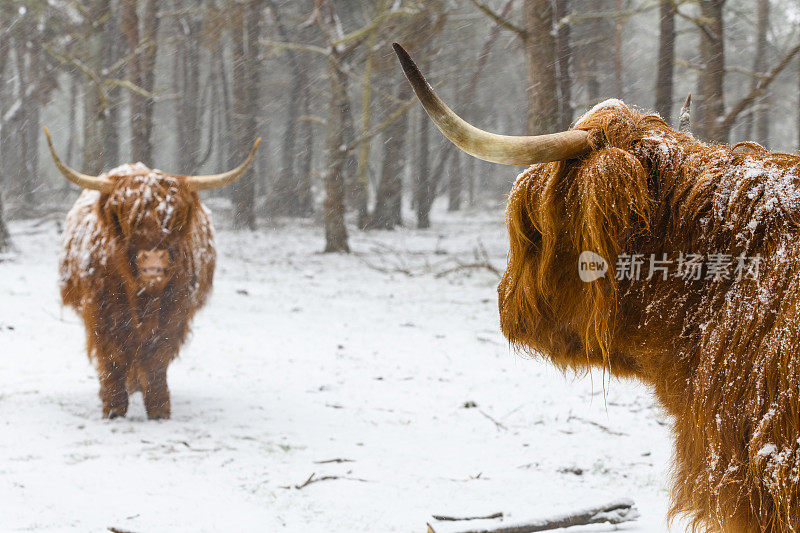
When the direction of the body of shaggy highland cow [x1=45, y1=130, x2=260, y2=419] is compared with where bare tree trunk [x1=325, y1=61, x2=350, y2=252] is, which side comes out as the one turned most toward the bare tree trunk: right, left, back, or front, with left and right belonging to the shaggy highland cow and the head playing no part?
back

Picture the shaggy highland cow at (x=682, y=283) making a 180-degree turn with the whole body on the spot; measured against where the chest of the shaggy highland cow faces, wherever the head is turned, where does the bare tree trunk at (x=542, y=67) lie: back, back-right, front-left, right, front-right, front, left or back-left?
left

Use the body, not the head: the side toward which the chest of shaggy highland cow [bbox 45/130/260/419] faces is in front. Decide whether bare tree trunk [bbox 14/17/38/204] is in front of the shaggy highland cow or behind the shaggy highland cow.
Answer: behind

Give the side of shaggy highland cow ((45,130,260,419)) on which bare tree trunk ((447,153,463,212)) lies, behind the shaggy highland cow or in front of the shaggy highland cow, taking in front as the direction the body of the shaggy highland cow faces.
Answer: behind

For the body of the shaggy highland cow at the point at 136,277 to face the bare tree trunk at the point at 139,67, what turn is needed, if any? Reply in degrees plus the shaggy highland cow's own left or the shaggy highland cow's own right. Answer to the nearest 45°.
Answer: approximately 180°

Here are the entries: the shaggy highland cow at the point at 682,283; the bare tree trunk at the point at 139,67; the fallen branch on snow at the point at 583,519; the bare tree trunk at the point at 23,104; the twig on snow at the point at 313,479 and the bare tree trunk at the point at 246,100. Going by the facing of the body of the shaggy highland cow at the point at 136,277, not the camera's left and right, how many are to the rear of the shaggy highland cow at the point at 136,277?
3

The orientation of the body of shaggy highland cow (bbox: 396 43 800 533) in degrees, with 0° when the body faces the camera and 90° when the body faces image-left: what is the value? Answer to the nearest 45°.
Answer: approximately 90°

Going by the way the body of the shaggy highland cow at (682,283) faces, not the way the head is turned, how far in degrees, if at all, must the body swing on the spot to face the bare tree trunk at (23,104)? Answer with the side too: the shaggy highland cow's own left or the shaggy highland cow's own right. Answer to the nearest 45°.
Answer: approximately 45° to the shaggy highland cow's own right

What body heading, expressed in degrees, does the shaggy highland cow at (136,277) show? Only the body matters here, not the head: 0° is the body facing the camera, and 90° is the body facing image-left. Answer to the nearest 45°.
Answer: approximately 0°

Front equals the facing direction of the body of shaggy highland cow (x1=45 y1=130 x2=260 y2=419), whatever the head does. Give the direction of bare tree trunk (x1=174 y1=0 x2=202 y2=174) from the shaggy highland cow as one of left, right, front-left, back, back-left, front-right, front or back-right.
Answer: back

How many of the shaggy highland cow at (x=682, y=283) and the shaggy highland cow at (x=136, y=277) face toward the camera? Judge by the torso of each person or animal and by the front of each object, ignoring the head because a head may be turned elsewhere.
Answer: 1
